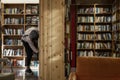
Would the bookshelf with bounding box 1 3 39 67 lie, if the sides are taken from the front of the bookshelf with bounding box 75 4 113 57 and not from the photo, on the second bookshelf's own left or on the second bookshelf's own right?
on the second bookshelf's own right

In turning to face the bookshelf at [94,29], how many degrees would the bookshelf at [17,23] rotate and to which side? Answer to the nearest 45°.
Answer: approximately 90° to its left

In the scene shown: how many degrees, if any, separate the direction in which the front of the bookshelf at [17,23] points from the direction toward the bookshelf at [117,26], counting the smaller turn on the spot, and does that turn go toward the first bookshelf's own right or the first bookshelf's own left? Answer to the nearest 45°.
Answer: approximately 45° to the first bookshelf's own left

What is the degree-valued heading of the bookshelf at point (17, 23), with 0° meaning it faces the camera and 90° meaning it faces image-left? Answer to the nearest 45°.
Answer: approximately 0°

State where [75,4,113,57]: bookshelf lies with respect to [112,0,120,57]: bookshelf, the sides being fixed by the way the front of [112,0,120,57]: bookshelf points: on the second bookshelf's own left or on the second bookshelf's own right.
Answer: on the second bookshelf's own right

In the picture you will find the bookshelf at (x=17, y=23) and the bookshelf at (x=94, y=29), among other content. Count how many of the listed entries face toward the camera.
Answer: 2

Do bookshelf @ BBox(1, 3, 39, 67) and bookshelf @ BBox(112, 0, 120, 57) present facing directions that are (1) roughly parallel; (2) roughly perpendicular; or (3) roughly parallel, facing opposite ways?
roughly perpendicular

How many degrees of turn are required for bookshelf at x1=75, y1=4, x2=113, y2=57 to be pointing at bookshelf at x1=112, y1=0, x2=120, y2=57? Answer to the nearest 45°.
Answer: approximately 45° to its left
